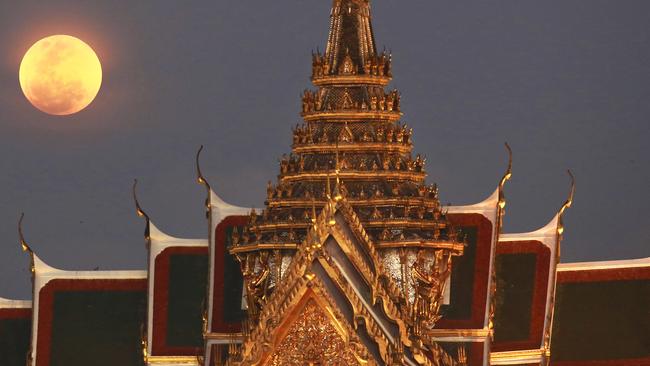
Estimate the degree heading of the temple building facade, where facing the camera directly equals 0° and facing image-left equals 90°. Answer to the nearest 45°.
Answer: approximately 0°
